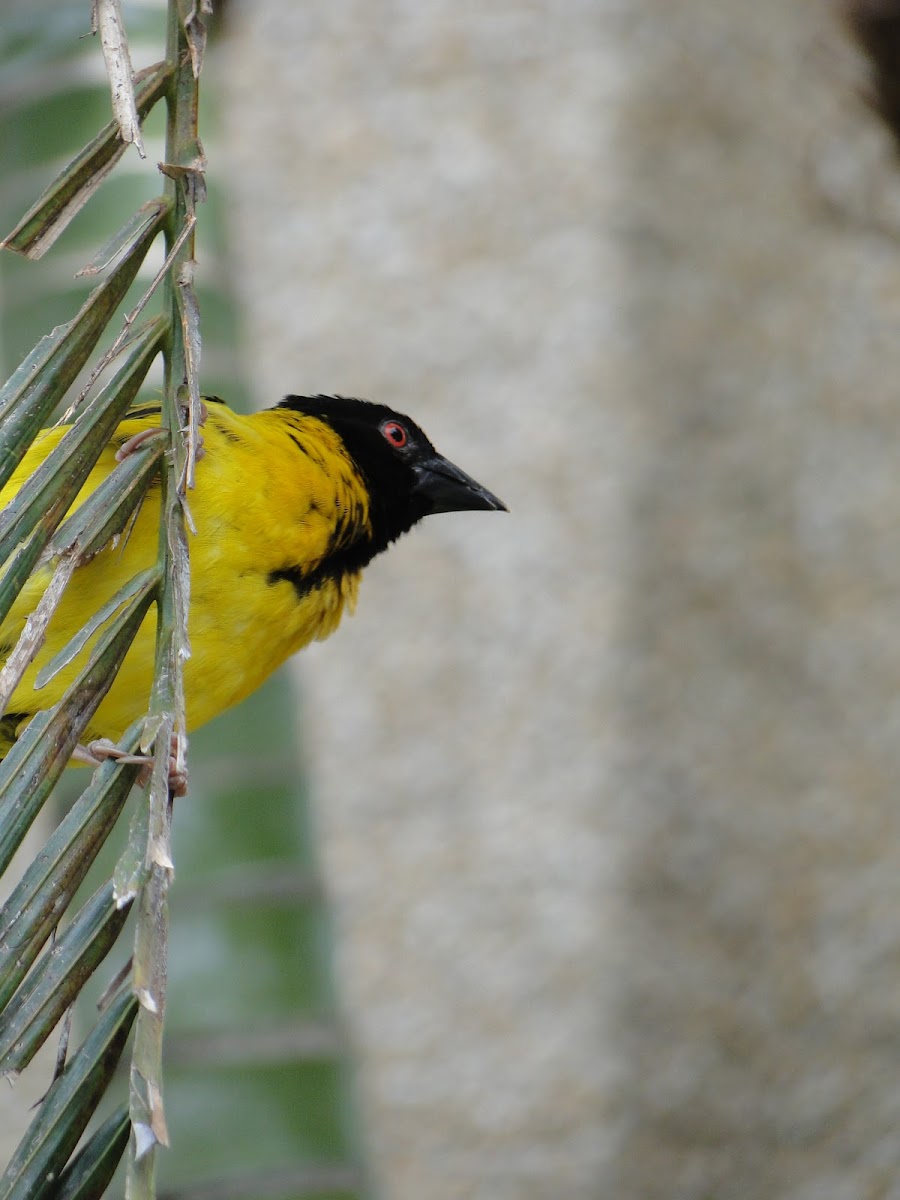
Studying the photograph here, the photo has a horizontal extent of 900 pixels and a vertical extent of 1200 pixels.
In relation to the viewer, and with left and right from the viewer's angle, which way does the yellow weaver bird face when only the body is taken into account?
facing to the right of the viewer
